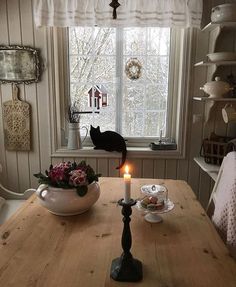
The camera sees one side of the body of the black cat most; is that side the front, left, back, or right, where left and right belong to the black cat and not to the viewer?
left

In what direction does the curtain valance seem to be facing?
toward the camera

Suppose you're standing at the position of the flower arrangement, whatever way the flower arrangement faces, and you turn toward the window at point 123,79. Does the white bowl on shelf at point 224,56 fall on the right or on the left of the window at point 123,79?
right

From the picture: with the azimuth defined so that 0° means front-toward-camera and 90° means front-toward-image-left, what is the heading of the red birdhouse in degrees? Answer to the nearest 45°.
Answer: approximately 45°

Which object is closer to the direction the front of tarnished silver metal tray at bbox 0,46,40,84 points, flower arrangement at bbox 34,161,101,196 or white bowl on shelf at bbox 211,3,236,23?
the flower arrangement

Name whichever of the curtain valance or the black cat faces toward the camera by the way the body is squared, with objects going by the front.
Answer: the curtain valance

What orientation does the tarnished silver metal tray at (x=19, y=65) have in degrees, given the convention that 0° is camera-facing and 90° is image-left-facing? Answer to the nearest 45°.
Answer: approximately 0°

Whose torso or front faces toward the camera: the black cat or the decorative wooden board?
the decorative wooden board

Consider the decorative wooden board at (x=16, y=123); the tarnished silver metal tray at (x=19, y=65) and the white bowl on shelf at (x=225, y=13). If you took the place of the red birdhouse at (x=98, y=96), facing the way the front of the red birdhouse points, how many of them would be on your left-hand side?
1

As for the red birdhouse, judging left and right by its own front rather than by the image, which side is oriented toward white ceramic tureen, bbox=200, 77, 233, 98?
left

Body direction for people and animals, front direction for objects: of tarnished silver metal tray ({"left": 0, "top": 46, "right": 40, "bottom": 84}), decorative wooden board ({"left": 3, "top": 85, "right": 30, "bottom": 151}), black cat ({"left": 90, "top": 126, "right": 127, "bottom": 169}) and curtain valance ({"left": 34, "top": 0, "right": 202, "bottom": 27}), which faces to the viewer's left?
the black cat

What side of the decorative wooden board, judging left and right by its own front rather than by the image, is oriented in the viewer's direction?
front
